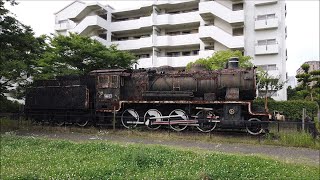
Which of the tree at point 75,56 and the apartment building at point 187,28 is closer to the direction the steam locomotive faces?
the apartment building

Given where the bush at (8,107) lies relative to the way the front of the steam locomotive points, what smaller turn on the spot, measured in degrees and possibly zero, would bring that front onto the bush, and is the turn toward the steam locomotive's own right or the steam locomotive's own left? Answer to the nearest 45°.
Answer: approximately 135° to the steam locomotive's own left

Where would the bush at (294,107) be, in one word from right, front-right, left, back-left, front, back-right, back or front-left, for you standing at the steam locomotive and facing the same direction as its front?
front-left

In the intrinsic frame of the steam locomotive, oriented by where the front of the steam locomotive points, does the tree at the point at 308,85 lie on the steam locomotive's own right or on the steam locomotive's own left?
on the steam locomotive's own left

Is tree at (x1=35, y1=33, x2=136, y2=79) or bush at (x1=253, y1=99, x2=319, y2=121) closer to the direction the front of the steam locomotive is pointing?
the bush

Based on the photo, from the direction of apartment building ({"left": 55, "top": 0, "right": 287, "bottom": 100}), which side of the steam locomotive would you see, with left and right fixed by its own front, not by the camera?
left

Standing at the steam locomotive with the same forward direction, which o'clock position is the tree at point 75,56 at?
The tree is roughly at 8 o'clock from the steam locomotive.

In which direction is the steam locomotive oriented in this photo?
to the viewer's right

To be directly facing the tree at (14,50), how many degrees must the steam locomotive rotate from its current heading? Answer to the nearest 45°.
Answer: approximately 180°
